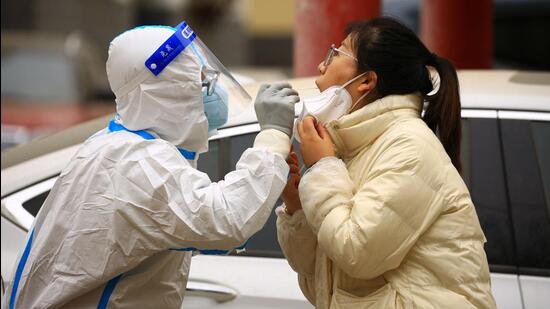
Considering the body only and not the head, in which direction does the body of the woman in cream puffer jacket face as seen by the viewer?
to the viewer's left

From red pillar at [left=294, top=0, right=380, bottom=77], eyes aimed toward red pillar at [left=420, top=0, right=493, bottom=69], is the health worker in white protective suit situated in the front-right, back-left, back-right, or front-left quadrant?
back-right

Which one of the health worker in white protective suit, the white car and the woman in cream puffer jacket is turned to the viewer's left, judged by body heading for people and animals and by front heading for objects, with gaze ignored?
the woman in cream puffer jacket

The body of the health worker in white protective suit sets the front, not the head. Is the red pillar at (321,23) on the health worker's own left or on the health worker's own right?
on the health worker's own left

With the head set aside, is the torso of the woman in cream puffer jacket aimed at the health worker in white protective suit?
yes

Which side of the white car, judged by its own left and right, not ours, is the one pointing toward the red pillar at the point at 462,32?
left

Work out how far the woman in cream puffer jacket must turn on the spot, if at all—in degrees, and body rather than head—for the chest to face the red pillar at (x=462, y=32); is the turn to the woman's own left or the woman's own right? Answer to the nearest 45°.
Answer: approximately 90° to the woman's own right

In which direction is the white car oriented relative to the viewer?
to the viewer's right

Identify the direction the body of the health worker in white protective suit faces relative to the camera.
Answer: to the viewer's right

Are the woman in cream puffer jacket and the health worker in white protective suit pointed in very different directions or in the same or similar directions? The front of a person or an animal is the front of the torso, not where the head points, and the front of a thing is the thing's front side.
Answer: very different directions

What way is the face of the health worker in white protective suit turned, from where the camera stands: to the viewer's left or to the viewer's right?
to the viewer's right

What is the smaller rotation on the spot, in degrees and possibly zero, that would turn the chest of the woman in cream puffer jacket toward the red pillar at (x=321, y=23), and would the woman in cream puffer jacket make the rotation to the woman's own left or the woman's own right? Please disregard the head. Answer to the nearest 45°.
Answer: approximately 90° to the woman's own right
